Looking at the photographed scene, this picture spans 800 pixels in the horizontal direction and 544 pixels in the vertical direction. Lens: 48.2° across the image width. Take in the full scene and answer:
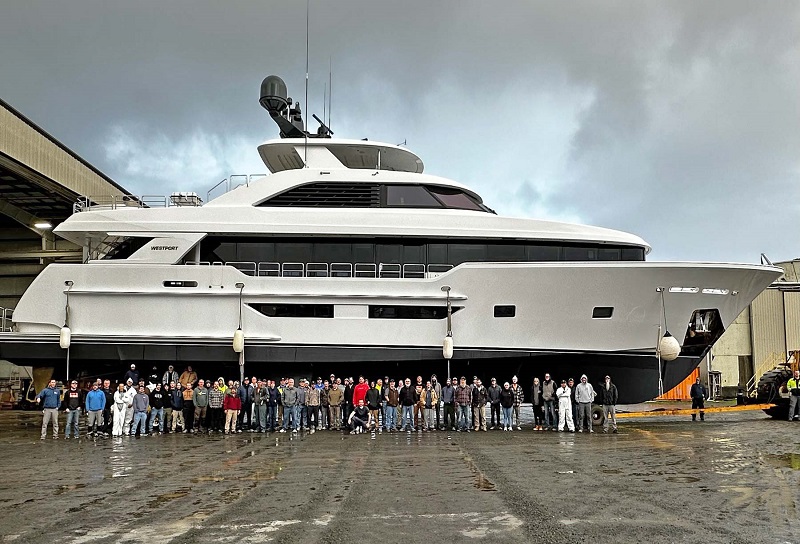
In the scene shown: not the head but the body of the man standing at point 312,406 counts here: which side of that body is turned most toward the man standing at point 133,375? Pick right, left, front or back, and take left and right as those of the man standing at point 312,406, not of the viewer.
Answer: right

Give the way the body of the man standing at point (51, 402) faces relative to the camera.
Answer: toward the camera

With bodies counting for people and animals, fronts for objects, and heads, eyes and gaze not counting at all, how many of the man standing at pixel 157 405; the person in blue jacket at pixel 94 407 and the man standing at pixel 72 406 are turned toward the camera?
3

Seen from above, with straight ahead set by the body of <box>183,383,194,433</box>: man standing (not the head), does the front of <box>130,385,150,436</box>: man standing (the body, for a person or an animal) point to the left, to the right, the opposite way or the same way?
the same way

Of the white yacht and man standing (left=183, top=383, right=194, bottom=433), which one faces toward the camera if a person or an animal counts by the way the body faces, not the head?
the man standing

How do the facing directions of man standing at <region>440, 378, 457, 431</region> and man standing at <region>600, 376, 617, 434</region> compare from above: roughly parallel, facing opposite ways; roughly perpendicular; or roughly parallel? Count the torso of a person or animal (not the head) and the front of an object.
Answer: roughly parallel

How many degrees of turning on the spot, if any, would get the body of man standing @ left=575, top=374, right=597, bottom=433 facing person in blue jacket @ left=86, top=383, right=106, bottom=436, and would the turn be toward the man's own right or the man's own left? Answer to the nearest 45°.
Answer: approximately 90° to the man's own right

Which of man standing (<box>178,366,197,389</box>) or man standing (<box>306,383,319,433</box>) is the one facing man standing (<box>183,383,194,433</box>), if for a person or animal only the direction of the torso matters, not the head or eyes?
man standing (<box>178,366,197,389</box>)

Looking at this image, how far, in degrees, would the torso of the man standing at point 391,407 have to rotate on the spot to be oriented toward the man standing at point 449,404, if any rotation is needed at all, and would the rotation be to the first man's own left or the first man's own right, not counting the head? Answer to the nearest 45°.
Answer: approximately 90° to the first man's own left

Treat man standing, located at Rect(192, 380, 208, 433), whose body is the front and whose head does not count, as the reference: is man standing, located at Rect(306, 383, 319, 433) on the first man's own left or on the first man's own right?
on the first man's own left

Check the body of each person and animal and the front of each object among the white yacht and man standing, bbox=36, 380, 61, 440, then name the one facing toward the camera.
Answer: the man standing

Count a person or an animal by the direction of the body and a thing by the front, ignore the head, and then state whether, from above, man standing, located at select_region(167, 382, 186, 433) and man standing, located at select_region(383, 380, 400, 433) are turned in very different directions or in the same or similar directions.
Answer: same or similar directions

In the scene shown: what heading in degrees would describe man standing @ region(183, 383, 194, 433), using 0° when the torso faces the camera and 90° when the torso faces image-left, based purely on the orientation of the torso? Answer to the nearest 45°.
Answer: approximately 0°

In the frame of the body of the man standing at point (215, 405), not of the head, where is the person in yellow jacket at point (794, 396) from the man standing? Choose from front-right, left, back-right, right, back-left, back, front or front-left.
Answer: left

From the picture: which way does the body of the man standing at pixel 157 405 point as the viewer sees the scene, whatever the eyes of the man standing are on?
toward the camera

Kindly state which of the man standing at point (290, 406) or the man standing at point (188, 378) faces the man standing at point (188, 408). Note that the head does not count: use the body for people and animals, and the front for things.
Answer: the man standing at point (188, 378)

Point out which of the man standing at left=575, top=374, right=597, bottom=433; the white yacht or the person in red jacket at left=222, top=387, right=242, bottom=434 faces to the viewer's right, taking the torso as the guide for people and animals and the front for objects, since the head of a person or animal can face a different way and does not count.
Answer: the white yacht

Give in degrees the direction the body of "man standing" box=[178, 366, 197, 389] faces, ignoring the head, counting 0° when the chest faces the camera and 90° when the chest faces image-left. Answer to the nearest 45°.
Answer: approximately 0°

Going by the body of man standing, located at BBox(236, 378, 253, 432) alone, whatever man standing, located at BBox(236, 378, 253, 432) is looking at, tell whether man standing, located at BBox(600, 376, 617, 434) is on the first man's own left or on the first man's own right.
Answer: on the first man's own left

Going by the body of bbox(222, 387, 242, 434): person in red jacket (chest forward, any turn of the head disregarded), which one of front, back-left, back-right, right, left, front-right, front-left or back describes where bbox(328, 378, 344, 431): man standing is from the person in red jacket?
left
